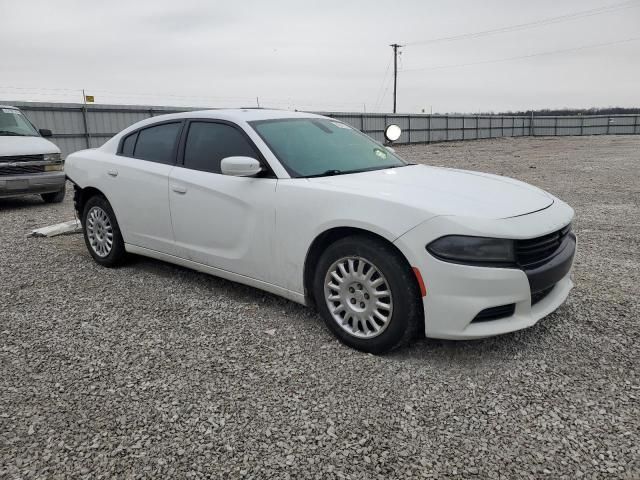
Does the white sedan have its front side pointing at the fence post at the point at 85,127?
no

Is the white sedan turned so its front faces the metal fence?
no

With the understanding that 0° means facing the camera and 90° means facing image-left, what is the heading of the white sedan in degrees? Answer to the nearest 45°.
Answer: approximately 315°
